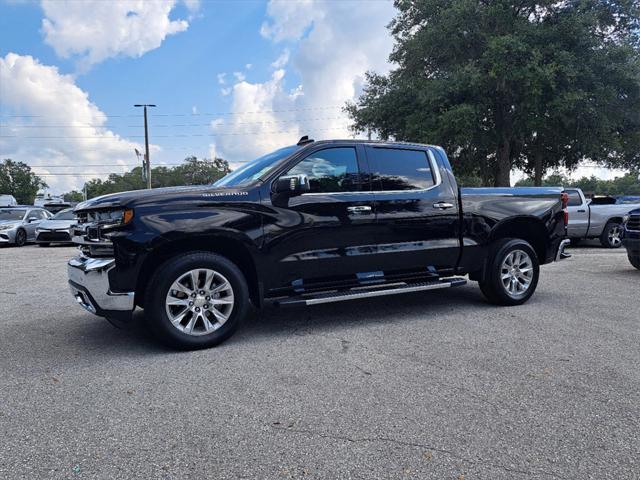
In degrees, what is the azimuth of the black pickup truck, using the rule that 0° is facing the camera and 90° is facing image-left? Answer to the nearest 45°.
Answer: approximately 45°

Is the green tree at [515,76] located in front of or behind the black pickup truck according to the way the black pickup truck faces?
behind

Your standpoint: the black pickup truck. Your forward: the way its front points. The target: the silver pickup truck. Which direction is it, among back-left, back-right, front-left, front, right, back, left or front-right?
back

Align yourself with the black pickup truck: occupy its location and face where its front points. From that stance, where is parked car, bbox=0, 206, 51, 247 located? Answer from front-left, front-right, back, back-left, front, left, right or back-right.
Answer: right

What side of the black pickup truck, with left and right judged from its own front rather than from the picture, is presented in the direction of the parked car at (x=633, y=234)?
back

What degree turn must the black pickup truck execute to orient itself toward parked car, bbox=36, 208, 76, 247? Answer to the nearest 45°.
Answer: approximately 90° to its right
